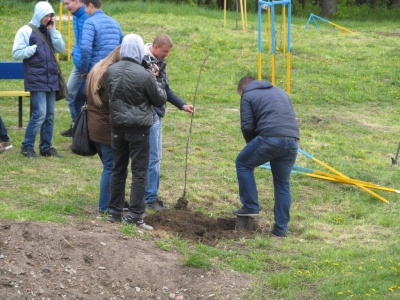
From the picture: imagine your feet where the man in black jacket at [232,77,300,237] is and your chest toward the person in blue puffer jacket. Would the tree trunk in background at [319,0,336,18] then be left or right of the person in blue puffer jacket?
right

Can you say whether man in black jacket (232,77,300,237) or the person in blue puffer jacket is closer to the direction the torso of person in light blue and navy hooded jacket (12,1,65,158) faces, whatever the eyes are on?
the man in black jacket

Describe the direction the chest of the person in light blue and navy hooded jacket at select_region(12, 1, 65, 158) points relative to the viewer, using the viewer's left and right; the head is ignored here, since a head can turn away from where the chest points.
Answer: facing the viewer and to the right of the viewer

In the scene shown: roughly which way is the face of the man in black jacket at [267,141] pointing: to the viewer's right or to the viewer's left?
to the viewer's left

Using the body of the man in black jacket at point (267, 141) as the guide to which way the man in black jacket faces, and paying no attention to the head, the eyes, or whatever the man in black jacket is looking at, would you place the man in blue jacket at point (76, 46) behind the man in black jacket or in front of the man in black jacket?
in front

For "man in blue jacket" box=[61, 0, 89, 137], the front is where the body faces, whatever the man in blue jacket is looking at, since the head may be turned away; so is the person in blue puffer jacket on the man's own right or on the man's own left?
on the man's own left

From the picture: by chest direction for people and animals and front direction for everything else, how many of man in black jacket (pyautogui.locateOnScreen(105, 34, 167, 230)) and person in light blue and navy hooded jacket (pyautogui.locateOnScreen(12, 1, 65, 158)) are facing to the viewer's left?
0

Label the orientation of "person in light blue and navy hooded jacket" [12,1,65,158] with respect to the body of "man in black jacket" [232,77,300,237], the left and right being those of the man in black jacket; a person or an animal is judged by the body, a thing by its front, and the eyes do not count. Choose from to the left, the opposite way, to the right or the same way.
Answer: the opposite way

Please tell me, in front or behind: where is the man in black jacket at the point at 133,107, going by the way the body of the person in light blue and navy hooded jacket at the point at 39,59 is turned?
in front

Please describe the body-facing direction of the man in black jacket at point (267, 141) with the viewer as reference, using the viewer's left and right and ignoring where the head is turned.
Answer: facing away from the viewer and to the left of the viewer

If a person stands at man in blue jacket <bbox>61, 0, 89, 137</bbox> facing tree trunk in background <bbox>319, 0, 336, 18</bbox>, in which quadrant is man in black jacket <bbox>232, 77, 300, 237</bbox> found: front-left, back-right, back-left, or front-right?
back-right

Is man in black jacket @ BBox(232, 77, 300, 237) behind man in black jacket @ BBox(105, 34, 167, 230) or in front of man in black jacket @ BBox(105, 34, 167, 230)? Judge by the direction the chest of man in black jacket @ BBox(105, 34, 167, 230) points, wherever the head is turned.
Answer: in front

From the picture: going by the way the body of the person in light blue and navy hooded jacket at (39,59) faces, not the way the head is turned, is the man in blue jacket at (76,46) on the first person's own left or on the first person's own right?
on the first person's own left

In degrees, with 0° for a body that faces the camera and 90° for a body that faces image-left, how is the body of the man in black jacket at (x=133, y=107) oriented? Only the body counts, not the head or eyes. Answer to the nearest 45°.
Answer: approximately 225°
